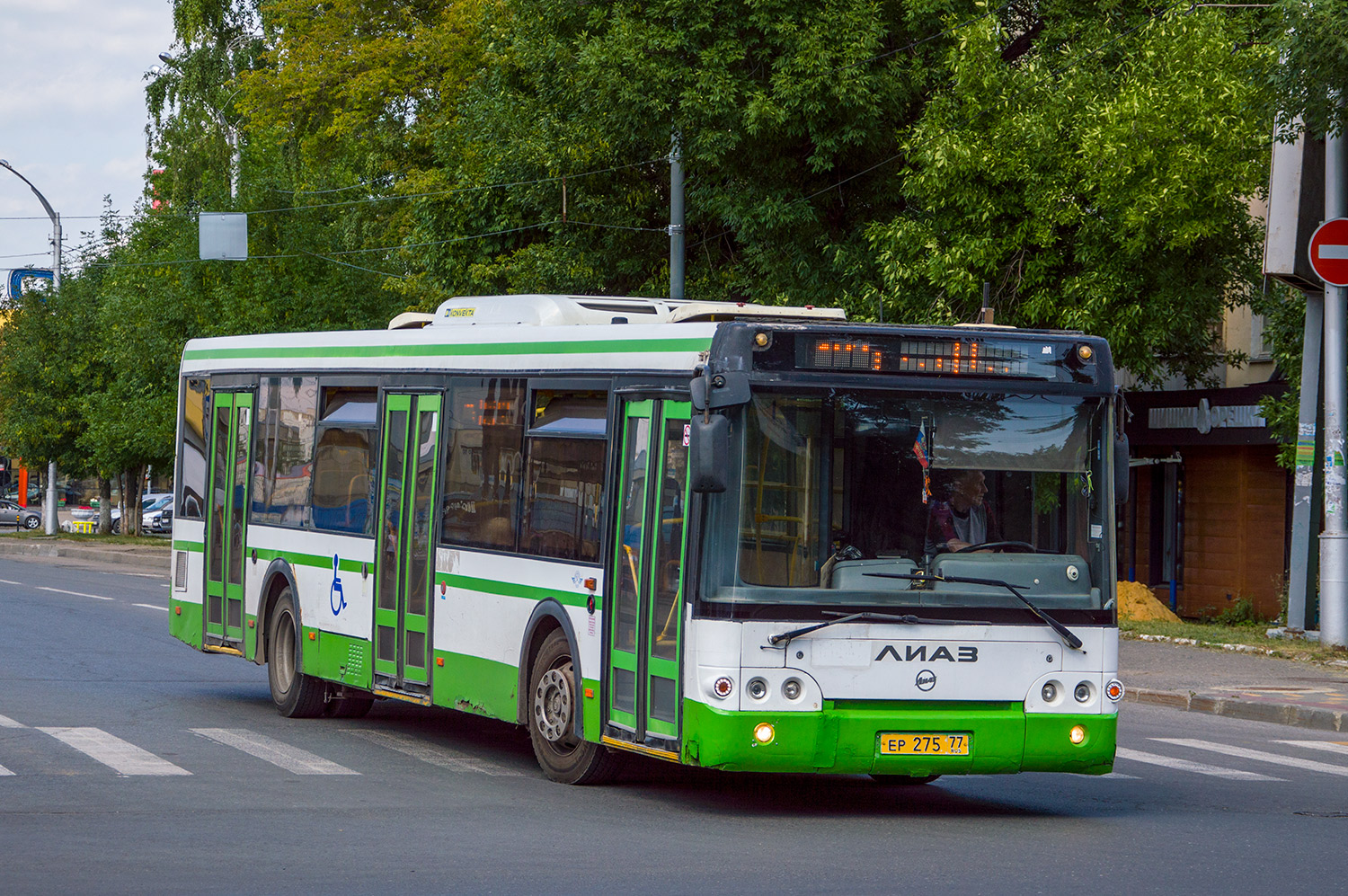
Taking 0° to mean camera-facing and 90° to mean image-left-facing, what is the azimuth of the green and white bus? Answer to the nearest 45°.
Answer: approximately 315°

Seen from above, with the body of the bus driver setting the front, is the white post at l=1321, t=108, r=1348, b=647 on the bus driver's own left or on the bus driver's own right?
on the bus driver's own left

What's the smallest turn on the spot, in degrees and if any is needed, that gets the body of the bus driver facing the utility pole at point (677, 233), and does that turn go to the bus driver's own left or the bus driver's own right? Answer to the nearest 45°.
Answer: approximately 135° to the bus driver's own left

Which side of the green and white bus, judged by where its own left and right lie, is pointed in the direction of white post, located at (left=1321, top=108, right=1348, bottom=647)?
left

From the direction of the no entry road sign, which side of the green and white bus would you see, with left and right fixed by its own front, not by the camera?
left

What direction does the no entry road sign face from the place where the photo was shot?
facing the viewer

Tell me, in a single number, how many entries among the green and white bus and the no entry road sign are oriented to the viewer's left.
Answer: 0

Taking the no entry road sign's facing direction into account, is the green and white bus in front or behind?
in front

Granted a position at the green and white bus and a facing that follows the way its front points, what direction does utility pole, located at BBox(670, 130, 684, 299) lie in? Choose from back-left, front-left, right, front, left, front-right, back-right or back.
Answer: back-left

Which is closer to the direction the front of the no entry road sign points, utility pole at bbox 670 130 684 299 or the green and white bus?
the green and white bus

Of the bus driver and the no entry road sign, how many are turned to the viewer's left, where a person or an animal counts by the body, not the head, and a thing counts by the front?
0
